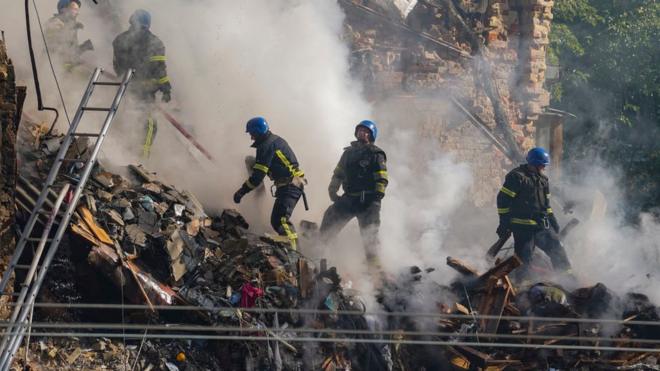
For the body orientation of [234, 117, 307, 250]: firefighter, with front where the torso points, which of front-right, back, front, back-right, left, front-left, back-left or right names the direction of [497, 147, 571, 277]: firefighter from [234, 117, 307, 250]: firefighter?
back

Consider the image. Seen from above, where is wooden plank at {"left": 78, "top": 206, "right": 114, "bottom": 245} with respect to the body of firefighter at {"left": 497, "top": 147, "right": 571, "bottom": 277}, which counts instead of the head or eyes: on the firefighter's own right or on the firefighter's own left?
on the firefighter's own right

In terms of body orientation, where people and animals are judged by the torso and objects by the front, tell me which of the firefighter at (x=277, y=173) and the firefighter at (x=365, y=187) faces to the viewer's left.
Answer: the firefighter at (x=277, y=173)

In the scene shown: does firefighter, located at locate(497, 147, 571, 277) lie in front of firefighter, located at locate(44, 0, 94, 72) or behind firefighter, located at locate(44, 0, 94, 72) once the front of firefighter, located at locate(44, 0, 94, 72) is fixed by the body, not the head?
in front

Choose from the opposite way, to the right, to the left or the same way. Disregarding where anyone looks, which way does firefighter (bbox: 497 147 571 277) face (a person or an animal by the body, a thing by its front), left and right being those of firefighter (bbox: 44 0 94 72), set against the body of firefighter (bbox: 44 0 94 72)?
to the right

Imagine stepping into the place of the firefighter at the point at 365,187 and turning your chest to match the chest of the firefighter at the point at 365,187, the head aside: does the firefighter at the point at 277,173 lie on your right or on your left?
on your right

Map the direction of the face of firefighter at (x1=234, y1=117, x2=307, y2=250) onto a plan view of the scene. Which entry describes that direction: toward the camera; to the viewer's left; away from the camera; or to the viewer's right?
to the viewer's left

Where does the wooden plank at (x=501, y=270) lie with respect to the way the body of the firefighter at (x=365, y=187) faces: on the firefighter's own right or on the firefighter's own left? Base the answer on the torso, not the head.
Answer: on the firefighter's own left

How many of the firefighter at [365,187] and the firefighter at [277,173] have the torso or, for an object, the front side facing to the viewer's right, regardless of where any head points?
0

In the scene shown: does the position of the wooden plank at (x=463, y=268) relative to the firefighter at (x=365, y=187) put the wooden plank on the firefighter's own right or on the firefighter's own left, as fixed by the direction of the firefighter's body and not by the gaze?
on the firefighter's own left

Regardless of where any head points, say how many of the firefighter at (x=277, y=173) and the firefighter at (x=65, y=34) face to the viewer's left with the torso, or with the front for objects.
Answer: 1
